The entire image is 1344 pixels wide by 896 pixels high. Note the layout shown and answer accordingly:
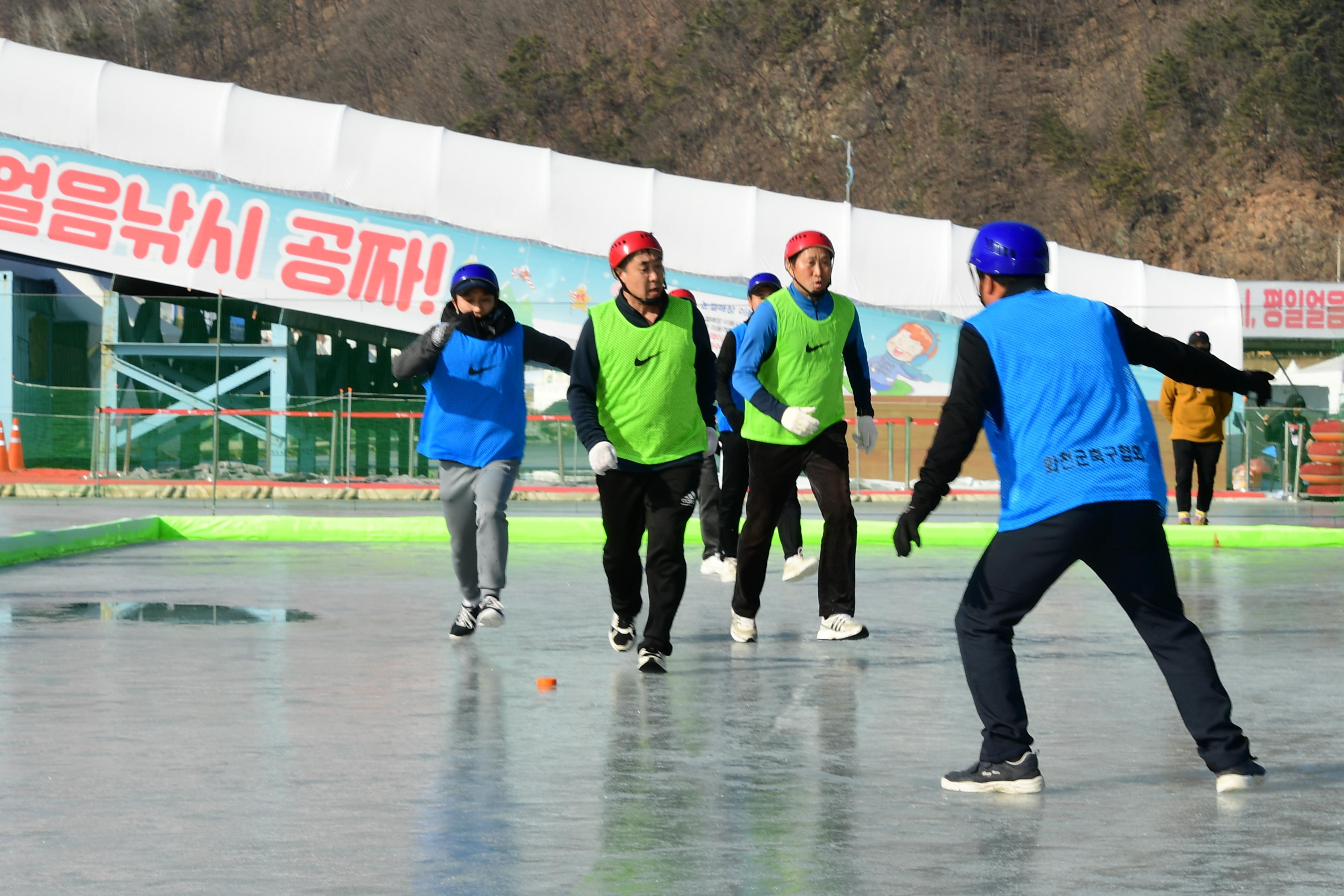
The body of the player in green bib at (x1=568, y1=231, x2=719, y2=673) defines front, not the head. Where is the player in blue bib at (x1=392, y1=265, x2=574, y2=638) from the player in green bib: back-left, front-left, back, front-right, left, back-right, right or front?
back-right

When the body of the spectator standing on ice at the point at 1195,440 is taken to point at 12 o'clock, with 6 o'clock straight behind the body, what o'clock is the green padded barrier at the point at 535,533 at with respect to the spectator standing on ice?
The green padded barrier is roughly at 2 o'clock from the spectator standing on ice.

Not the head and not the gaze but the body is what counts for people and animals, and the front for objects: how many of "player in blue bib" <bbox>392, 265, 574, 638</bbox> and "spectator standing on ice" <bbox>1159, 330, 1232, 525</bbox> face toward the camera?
2

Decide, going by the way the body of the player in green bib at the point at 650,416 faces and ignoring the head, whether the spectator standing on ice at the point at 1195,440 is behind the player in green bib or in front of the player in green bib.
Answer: behind

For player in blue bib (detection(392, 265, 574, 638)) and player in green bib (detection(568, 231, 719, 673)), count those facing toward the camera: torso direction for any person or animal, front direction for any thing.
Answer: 2

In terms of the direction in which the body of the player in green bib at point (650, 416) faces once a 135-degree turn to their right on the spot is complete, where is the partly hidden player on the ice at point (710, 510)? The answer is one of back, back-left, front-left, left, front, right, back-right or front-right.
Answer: front-right

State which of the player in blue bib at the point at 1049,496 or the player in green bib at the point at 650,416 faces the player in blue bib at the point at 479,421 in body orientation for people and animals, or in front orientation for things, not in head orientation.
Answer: the player in blue bib at the point at 1049,496

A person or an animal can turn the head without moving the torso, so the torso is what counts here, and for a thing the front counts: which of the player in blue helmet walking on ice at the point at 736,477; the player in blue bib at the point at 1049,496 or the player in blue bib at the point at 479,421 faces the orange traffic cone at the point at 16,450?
the player in blue bib at the point at 1049,496

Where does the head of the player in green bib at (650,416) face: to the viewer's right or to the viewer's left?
to the viewer's right
